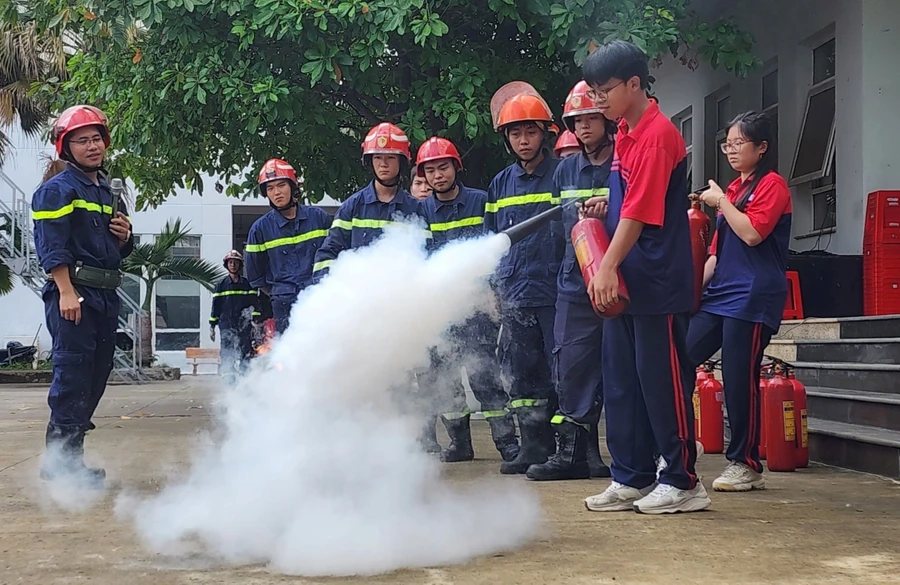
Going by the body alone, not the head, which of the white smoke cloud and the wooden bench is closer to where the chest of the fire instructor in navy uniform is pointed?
the white smoke cloud

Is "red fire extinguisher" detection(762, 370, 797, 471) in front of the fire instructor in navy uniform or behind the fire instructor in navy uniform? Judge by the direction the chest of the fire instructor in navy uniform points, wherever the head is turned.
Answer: in front

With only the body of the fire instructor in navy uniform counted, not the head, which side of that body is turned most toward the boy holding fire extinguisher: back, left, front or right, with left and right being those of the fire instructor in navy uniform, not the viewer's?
front

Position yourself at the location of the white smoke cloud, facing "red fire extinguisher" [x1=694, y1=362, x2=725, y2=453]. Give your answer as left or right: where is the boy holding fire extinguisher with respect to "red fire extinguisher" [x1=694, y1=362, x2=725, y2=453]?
right

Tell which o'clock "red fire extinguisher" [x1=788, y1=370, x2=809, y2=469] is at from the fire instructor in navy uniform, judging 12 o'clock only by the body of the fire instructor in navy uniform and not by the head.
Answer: The red fire extinguisher is roughly at 11 o'clock from the fire instructor in navy uniform.

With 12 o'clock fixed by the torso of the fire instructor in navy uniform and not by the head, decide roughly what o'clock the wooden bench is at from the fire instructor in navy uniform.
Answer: The wooden bench is roughly at 8 o'clock from the fire instructor in navy uniform.

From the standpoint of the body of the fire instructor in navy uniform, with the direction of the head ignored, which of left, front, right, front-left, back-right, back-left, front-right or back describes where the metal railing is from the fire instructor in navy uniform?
back-left

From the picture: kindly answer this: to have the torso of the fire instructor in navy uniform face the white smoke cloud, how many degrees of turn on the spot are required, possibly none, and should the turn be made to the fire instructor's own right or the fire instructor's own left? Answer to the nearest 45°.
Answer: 0° — they already face it

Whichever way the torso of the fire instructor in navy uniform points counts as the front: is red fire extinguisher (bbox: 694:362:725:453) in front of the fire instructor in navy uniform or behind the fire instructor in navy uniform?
in front

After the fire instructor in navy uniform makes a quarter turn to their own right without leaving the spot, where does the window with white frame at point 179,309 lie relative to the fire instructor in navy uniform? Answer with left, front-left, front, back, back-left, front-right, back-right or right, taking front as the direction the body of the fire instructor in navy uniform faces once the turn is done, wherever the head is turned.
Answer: back-right

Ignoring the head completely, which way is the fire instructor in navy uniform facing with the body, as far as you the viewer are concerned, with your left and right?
facing the viewer and to the right of the viewer
